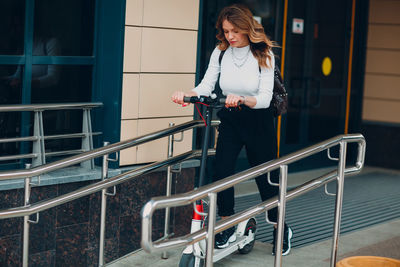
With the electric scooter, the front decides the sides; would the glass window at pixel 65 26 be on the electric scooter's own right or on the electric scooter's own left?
on the electric scooter's own right
